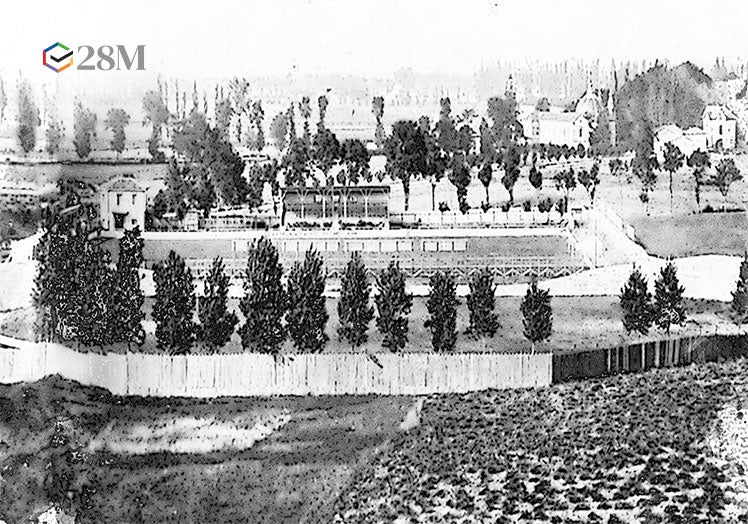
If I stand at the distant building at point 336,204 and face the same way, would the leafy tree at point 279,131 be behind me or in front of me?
behind

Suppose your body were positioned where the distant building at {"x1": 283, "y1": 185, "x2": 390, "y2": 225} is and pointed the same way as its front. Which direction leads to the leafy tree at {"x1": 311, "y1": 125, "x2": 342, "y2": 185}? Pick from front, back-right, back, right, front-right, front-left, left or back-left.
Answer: back

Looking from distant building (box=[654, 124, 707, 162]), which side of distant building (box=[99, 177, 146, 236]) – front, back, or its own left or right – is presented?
left

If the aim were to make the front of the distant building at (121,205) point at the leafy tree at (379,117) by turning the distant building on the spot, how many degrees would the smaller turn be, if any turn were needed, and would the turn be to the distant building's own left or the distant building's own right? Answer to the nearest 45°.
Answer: approximately 90° to the distant building's own left

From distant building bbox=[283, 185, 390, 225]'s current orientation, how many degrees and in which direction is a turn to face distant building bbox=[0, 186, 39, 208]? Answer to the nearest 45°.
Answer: approximately 45° to its right

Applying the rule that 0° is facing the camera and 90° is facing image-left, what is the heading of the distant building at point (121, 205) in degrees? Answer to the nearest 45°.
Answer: approximately 0°

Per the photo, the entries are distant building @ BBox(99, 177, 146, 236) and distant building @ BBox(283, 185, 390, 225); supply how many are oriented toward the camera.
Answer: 2

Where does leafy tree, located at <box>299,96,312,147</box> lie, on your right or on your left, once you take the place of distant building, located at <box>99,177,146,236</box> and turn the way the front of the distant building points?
on your left

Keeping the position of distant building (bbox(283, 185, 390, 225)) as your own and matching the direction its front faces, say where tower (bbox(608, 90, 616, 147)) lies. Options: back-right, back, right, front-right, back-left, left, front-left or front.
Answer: back-left
